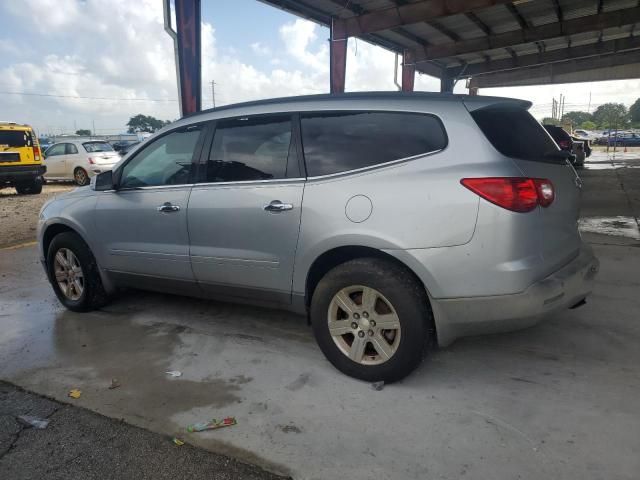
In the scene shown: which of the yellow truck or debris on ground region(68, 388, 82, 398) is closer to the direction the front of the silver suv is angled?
the yellow truck

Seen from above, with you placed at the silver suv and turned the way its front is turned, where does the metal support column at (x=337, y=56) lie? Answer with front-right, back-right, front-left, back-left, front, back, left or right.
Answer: front-right

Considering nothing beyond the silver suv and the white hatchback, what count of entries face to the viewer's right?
0

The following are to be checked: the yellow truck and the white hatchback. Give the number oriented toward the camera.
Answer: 0

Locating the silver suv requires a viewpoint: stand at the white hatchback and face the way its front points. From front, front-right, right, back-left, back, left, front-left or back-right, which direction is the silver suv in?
back-left

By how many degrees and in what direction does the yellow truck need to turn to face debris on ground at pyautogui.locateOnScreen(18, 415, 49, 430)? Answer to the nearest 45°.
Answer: approximately 180°

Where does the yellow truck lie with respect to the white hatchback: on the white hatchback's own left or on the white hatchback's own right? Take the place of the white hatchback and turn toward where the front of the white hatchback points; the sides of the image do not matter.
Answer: on the white hatchback's own left

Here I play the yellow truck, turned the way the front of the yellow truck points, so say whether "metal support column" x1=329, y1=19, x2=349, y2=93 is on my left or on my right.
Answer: on my right

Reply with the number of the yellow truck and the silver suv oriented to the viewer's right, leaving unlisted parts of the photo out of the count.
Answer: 0

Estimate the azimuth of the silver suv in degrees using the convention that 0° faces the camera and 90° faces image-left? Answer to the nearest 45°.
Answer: approximately 135°

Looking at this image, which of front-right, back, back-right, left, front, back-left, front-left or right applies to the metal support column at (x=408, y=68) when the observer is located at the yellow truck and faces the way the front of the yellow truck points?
right

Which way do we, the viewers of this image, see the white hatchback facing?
facing away from the viewer and to the left of the viewer

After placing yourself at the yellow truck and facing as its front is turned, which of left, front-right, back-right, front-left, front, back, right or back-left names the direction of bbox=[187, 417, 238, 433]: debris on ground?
back

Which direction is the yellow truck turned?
away from the camera

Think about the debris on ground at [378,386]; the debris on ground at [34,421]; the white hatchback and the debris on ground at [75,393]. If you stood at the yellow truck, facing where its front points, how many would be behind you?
3
